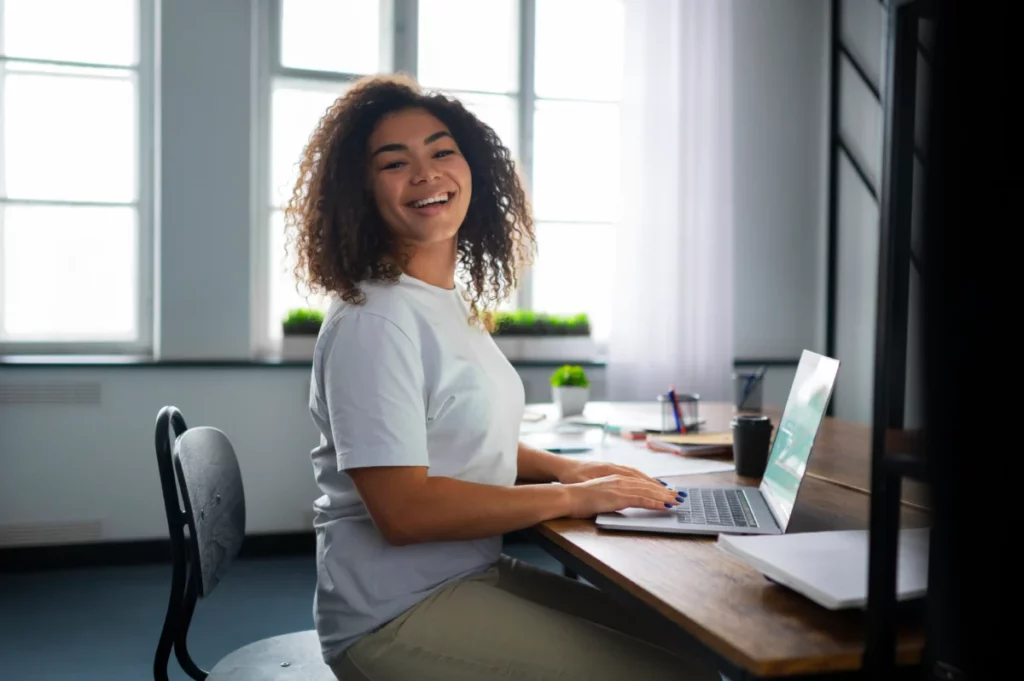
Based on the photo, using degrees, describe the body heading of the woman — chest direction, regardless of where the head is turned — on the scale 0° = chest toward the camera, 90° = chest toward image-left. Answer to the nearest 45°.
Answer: approximately 270°

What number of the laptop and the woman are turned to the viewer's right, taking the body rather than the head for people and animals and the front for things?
1

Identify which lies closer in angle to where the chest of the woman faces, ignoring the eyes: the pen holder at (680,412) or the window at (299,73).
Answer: the pen holder

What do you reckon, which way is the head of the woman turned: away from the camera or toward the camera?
toward the camera

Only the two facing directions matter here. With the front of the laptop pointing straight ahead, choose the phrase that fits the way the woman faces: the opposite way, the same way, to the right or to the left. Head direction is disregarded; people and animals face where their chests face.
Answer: the opposite way

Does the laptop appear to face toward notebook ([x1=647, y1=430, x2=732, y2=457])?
no

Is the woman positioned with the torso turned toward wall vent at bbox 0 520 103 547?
no

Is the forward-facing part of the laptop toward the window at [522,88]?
no

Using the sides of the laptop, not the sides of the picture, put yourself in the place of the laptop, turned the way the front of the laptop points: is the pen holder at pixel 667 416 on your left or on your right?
on your right

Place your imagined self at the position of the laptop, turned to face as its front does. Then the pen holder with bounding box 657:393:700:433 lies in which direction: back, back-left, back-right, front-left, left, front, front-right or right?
right

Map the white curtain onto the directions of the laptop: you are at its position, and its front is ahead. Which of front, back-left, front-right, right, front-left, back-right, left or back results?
right

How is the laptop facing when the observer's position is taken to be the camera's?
facing to the left of the viewer

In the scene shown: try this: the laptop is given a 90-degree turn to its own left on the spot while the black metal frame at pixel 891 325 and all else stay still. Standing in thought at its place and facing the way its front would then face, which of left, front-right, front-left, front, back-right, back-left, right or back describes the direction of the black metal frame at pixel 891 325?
front
